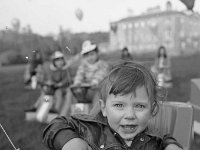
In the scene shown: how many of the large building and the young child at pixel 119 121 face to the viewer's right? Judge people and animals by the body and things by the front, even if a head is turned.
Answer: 0

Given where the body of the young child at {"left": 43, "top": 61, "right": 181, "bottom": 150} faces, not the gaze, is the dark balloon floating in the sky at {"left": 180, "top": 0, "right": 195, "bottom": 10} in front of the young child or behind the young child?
behind

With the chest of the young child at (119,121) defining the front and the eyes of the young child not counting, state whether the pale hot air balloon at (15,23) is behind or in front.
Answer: behind

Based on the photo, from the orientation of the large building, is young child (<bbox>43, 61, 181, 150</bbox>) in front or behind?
in front

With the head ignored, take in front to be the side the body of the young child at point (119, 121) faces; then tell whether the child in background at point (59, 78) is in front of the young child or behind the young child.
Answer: behind

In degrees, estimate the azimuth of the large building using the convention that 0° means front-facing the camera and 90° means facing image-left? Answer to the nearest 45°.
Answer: approximately 45°

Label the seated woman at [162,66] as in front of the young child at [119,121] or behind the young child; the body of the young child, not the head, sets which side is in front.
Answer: behind

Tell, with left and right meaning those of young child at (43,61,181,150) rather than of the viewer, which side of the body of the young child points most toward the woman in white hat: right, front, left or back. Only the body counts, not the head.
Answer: back

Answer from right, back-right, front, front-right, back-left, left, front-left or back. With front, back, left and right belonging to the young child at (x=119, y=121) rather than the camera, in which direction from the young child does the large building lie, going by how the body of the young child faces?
back

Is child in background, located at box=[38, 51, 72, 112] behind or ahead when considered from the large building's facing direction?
ahead
